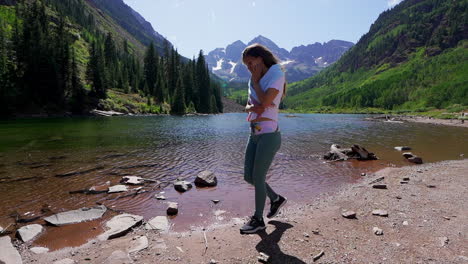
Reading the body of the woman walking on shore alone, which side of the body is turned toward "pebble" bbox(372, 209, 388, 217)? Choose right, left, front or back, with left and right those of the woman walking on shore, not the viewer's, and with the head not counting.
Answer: back

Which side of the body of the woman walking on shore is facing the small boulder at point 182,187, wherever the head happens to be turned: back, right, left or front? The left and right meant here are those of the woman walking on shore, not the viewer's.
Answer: right

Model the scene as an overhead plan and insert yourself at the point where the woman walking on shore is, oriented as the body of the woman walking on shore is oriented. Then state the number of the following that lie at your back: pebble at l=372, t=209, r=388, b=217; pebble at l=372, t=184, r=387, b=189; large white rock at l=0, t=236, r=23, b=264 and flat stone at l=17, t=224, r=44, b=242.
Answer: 2

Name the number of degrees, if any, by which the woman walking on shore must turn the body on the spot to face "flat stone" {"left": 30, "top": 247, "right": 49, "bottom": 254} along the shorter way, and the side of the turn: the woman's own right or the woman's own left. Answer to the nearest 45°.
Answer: approximately 45° to the woman's own right

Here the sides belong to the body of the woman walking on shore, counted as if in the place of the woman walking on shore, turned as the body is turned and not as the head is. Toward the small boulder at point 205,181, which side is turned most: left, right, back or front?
right

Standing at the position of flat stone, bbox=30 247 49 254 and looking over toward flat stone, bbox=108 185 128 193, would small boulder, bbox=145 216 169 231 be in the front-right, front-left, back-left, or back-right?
front-right

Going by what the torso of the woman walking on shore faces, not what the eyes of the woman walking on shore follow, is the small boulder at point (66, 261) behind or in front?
in front

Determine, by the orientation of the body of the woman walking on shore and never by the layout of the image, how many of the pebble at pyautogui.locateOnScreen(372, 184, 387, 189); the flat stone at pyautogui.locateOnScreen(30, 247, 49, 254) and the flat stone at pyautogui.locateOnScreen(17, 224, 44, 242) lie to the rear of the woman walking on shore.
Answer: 1

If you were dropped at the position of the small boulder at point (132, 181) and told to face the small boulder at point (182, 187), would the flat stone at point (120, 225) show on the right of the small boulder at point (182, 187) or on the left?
right

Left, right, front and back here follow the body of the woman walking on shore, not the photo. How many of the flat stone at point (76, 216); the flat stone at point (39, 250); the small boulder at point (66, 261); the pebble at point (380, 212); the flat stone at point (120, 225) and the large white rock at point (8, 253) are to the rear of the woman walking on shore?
1

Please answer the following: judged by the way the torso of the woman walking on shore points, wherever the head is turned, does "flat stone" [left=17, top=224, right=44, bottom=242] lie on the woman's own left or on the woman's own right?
on the woman's own right

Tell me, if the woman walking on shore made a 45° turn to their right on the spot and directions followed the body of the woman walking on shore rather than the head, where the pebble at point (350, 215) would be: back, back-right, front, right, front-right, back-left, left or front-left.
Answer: back-right

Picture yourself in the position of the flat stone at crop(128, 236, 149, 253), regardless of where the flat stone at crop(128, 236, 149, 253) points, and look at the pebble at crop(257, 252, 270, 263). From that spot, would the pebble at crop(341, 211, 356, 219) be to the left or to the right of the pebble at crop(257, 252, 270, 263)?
left

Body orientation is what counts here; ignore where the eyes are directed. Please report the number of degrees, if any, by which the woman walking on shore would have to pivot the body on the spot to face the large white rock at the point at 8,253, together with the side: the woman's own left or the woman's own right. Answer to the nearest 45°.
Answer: approximately 45° to the woman's own right

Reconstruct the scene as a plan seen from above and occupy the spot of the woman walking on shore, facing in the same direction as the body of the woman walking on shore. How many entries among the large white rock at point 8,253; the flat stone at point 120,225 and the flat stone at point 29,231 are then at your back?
0

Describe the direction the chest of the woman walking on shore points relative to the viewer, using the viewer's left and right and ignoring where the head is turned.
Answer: facing the viewer and to the left of the viewer

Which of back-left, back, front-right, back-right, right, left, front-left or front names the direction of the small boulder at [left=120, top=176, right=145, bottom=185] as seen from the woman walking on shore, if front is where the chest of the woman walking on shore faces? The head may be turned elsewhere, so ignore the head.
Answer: right
